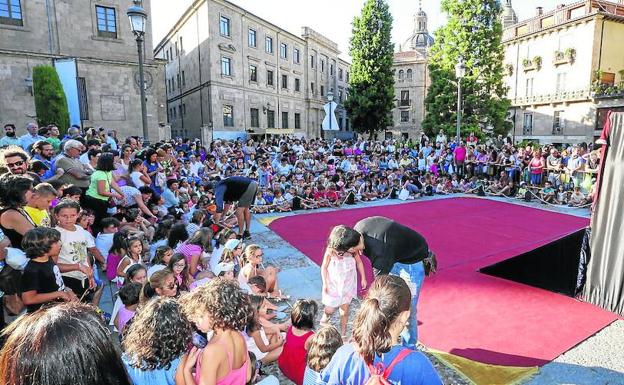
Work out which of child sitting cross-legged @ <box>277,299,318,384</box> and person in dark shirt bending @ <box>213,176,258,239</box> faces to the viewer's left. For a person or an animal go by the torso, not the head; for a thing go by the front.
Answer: the person in dark shirt bending

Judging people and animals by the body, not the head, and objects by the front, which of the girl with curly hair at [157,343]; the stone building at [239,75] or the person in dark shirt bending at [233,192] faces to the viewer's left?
the person in dark shirt bending

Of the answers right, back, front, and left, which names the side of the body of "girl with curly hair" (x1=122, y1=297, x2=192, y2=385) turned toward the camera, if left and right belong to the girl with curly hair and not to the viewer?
back

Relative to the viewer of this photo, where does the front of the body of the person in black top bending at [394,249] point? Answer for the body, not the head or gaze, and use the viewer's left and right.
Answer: facing to the left of the viewer

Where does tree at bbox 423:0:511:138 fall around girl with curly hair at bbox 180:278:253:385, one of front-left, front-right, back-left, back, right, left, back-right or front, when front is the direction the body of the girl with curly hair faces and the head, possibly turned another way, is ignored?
right

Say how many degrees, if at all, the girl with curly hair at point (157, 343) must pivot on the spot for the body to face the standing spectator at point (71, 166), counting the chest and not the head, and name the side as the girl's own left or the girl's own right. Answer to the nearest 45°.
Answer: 0° — they already face them

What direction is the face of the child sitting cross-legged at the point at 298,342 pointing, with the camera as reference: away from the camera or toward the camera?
away from the camera

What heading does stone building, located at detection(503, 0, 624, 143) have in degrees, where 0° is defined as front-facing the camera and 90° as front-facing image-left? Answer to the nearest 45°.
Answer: approximately 45°

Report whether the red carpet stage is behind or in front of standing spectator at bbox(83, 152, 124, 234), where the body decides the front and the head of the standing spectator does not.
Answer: in front

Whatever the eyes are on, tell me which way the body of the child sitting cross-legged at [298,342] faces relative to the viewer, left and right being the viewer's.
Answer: facing away from the viewer and to the right of the viewer

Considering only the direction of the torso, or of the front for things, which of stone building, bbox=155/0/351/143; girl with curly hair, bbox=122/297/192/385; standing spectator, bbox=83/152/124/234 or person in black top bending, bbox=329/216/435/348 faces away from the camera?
the girl with curly hair

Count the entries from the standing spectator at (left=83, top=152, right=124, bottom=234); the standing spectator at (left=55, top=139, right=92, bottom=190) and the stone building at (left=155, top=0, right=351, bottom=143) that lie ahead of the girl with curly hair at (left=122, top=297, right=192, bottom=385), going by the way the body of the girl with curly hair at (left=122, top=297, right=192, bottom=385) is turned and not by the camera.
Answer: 3

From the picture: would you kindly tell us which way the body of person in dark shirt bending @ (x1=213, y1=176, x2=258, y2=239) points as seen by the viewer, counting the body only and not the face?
to the viewer's left

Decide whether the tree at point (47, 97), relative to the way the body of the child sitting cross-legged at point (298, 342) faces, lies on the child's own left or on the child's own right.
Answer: on the child's own left

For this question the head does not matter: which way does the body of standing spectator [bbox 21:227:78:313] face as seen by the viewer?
to the viewer's right

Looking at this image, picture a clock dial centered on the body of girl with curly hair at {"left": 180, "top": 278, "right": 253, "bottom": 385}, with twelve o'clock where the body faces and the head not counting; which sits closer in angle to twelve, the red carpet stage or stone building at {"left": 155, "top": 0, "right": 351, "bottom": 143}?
the stone building

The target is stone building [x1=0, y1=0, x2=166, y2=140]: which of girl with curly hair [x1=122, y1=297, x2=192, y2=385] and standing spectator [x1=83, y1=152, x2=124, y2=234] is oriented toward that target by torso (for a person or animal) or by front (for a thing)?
the girl with curly hair

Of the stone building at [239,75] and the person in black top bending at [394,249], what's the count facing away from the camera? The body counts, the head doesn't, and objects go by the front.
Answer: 0
